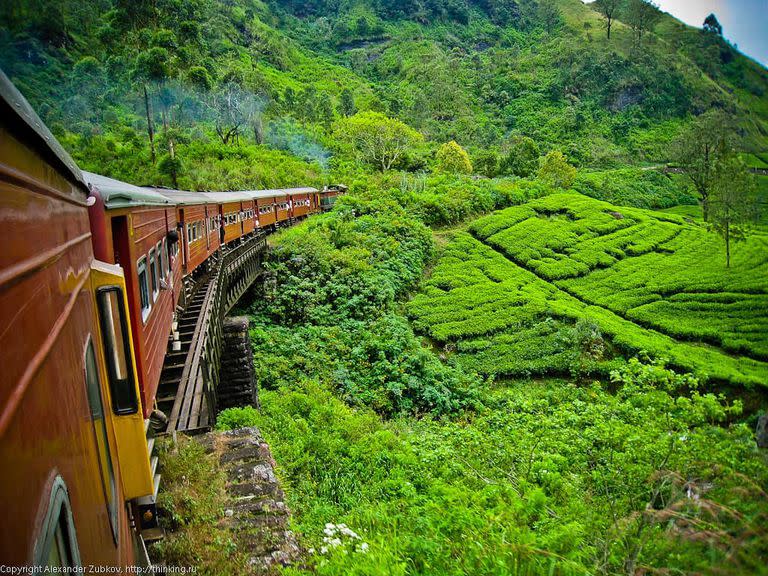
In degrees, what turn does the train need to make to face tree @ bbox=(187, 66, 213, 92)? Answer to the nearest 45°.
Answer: approximately 45° to its left

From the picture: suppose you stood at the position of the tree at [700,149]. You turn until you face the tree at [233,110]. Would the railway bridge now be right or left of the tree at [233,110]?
left

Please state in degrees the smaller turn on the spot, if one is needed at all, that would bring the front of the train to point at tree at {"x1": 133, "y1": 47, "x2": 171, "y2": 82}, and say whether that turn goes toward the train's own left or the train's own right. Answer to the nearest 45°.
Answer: approximately 45° to the train's own left

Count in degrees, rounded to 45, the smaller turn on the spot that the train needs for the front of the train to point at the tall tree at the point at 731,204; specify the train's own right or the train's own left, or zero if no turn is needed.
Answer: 0° — it already faces it

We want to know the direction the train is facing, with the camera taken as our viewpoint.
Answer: facing away from the viewer and to the right of the viewer
